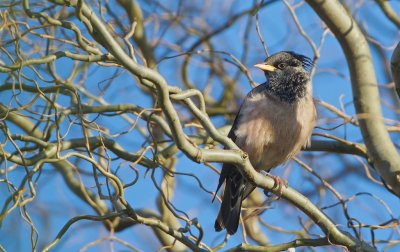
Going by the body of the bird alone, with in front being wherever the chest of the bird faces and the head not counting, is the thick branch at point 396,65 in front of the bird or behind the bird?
in front

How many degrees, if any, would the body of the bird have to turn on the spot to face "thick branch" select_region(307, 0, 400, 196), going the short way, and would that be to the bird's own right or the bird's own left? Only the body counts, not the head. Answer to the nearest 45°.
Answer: approximately 90° to the bird's own left

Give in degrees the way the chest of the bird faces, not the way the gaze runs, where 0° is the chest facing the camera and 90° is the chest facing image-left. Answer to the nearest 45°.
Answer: approximately 315°
